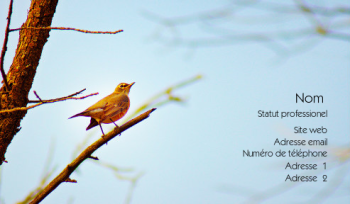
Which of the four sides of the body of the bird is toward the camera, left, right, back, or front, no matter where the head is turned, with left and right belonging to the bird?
right

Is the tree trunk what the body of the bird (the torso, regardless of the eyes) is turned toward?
no
